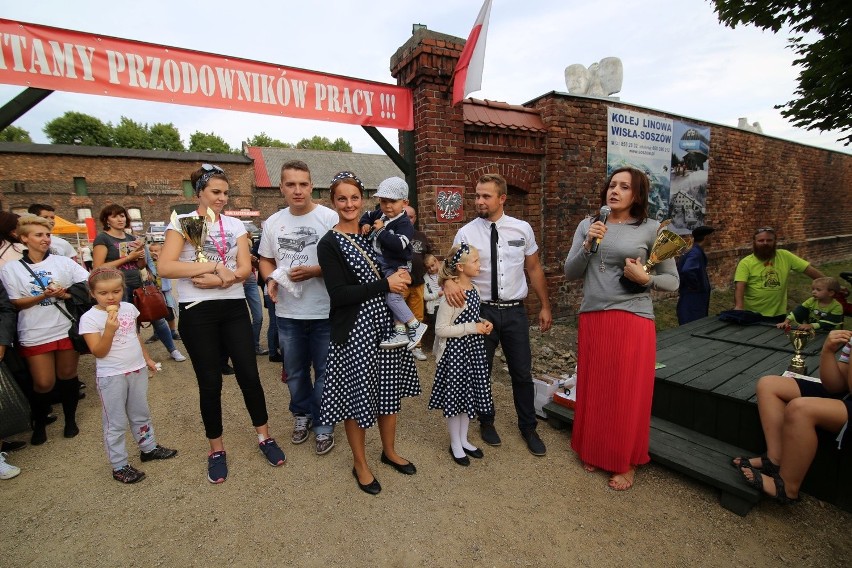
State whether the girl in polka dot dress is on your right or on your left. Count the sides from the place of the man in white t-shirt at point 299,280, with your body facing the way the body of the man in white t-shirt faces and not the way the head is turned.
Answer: on your left

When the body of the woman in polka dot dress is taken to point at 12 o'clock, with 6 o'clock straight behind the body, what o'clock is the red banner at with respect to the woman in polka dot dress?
The red banner is roughly at 6 o'clock from the woman in polka dot dress.

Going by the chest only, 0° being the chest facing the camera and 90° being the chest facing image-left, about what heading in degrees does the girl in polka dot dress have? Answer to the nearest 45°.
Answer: approximately 315°

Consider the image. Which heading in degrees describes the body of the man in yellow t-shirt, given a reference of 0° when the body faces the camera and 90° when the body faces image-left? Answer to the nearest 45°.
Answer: approximately 0°

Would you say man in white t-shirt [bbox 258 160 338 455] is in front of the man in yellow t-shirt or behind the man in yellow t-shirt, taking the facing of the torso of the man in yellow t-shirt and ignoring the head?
in front

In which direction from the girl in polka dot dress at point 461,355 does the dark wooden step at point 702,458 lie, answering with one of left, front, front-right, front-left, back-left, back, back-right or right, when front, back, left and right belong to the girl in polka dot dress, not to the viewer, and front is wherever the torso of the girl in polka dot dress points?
front-left

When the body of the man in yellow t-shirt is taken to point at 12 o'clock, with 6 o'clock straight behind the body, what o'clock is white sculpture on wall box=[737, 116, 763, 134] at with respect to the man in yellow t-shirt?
The white sculpture on wall is roughly at 6 o'clock from the man in yellow t-shirt.

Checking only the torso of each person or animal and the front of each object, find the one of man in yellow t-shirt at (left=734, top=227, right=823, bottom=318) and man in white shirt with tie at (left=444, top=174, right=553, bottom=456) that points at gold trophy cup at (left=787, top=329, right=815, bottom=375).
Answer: the man in yellow t-shirt

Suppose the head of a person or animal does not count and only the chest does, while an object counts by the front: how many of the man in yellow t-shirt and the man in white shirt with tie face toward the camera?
2

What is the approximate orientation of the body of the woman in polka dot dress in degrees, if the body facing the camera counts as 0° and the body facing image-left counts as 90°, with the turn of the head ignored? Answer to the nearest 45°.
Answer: approximately 315°

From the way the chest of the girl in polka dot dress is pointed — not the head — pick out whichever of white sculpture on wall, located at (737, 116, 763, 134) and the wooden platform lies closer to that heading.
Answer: the wooden platform
